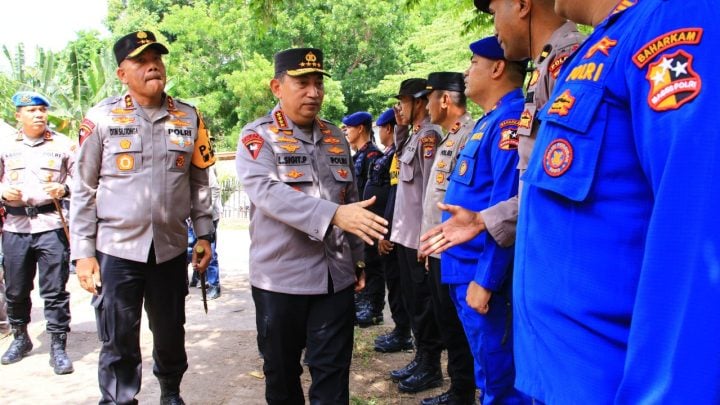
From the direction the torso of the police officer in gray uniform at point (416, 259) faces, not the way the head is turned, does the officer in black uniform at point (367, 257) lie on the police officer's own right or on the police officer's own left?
on the police officer's own right

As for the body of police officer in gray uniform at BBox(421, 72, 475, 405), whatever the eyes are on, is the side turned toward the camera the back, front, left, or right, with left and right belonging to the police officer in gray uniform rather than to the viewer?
left

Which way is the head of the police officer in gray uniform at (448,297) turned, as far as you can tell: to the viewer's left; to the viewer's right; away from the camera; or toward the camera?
to the viewer's left

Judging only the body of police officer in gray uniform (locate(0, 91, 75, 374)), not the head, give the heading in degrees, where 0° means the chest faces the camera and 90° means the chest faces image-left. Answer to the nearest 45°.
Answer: approximately 0°

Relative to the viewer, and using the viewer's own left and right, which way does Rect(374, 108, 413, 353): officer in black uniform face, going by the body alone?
facing to the left of the viewer

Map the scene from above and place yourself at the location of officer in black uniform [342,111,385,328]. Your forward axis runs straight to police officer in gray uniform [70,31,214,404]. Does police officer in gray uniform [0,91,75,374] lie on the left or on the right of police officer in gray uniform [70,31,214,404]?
right

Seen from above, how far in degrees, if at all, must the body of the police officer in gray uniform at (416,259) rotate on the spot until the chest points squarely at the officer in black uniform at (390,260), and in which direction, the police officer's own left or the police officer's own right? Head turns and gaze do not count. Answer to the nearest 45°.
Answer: approximately 90° to the police officer's own right

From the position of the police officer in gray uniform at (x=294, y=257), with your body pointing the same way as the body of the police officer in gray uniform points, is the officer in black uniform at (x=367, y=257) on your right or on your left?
on your left

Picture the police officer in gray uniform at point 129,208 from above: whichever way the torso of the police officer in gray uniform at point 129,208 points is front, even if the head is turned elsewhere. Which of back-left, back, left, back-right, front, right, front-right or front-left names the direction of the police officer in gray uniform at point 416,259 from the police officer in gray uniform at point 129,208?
left
